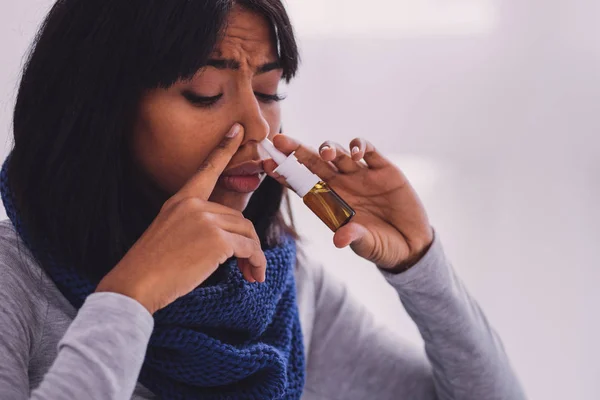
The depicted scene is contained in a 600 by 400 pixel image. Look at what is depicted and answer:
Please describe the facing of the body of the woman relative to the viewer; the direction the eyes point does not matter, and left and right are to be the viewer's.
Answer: facing the viewer and to the right of the viewer

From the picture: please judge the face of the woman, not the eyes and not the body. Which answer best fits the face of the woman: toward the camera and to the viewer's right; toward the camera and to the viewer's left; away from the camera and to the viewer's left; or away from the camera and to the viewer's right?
toward the camera and to the viewer's right
